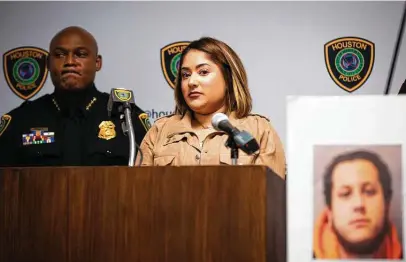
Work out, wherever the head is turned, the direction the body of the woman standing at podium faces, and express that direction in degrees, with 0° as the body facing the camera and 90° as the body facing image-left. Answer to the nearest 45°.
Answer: approximately 45°

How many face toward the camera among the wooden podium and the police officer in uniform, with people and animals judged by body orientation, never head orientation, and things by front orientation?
2

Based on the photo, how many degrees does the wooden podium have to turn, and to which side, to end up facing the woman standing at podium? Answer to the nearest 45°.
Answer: approximately 180°

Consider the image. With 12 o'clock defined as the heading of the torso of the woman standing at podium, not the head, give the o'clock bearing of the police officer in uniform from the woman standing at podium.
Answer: The police officer in uniform is roughly at 3 o'clock from the woman standing at podium.

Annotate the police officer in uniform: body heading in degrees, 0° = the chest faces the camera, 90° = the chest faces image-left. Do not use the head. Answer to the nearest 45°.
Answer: approximately 0°

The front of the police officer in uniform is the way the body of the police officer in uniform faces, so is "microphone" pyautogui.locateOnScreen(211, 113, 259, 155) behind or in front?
in front
